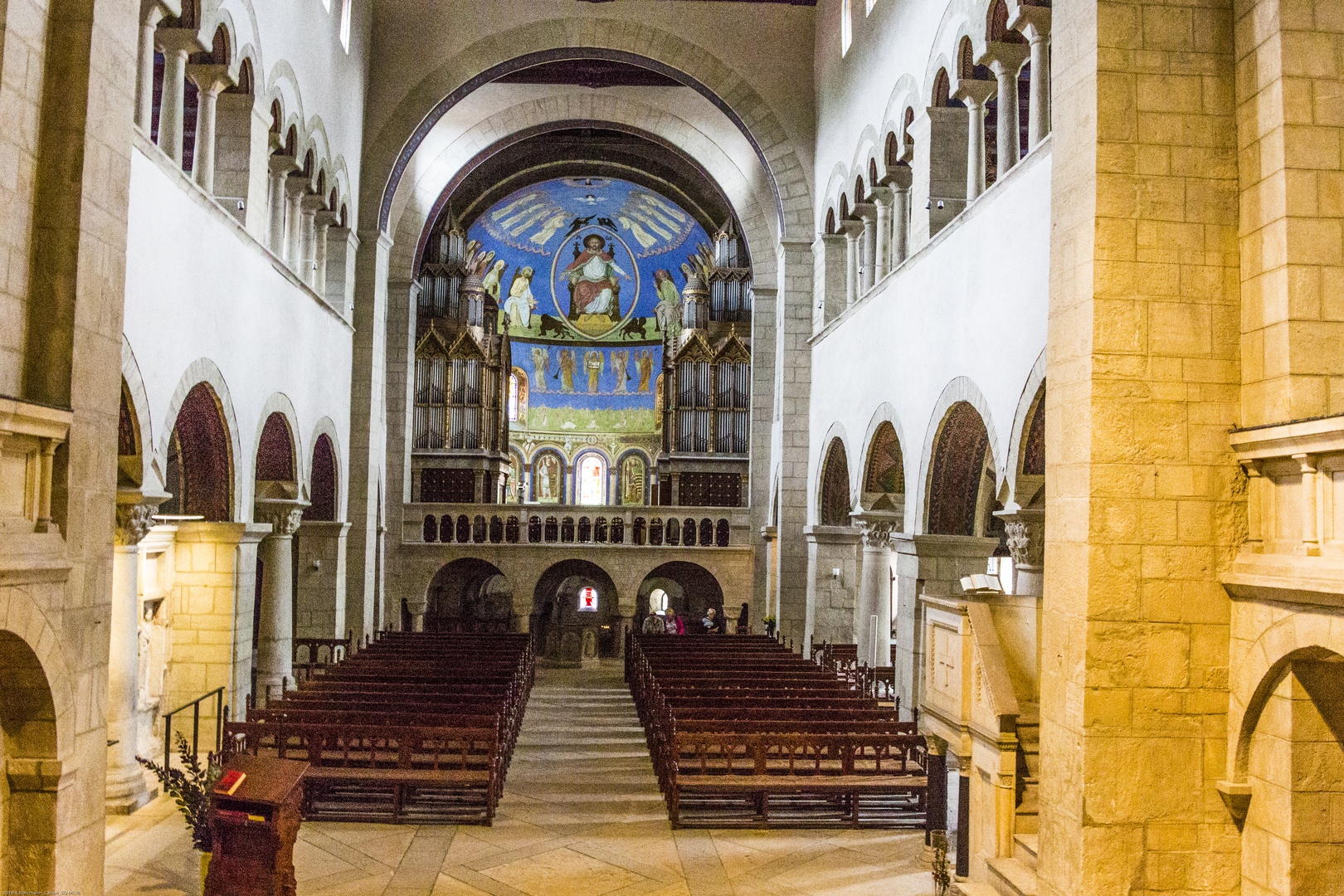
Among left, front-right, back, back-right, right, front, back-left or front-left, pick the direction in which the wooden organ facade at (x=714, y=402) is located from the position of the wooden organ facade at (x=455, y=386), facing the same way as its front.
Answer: left

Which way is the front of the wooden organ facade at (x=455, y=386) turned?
toward the camera

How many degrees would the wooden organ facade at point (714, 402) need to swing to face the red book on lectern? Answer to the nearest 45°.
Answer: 0° — it already faces it

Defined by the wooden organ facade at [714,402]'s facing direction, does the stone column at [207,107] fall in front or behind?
in front

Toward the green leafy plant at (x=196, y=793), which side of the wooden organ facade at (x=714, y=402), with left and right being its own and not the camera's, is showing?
front

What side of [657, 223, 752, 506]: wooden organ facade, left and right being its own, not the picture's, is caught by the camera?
front

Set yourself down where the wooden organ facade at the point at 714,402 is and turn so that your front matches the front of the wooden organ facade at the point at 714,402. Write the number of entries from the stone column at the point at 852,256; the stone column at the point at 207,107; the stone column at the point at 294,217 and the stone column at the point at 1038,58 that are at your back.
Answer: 0

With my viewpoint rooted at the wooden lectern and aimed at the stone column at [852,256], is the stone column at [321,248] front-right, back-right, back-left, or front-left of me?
front-left

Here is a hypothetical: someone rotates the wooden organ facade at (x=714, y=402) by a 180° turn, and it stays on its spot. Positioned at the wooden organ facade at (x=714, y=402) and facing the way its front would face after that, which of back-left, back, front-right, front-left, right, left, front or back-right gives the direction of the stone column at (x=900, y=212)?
back

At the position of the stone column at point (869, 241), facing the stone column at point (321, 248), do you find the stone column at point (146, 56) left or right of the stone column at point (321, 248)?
left

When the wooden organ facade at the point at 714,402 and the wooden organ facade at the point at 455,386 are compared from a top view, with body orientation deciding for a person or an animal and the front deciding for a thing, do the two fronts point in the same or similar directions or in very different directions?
same or similar directions

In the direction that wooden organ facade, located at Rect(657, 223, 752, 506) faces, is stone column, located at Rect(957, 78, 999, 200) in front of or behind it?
in front

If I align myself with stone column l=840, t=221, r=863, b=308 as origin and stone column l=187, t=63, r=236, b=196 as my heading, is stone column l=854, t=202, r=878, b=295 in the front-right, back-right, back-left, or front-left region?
front-left

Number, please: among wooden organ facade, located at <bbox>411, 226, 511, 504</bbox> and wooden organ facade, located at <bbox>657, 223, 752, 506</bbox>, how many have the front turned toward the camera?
2
